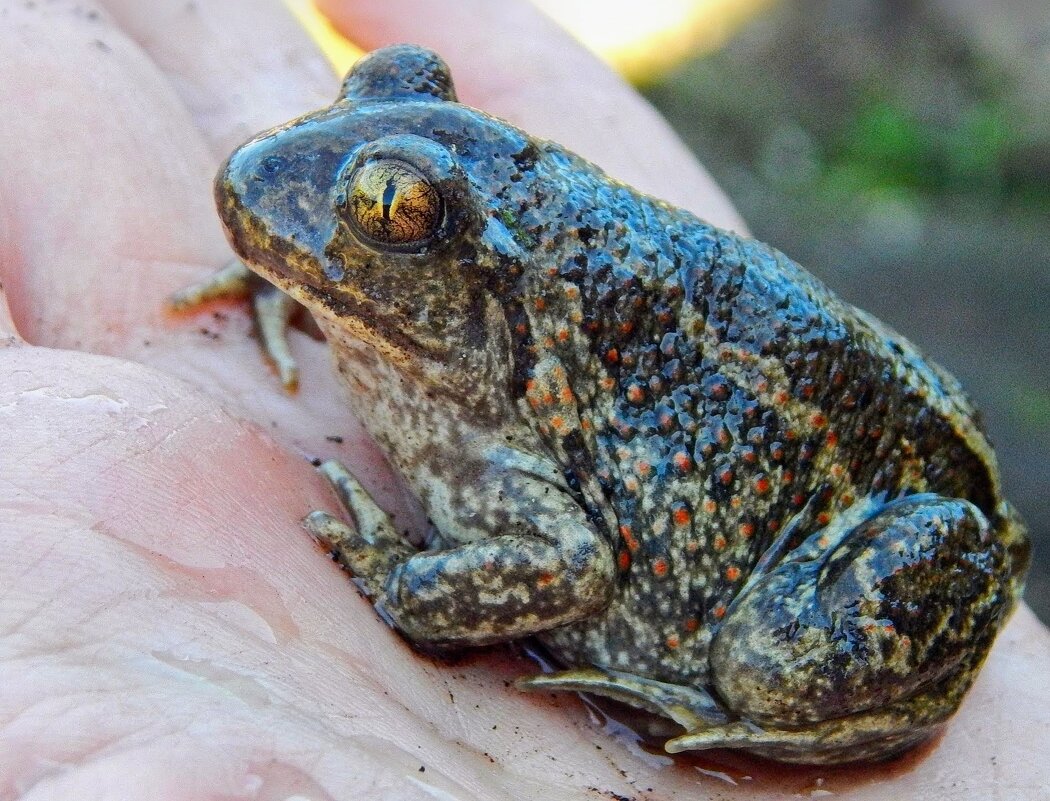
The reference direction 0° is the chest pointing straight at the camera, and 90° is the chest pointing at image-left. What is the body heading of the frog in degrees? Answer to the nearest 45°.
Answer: approximately 90°
